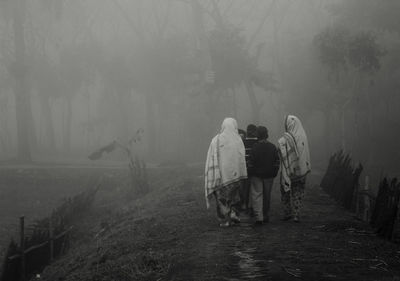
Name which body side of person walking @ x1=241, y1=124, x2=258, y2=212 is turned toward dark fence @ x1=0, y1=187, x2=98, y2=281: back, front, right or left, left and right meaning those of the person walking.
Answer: left

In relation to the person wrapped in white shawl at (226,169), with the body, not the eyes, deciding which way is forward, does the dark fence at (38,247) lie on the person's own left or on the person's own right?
on the person's own left

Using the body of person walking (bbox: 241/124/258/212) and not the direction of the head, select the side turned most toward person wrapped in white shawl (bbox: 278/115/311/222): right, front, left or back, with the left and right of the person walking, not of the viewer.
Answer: right

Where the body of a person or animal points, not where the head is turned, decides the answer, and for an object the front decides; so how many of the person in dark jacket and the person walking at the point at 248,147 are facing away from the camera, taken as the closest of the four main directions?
2

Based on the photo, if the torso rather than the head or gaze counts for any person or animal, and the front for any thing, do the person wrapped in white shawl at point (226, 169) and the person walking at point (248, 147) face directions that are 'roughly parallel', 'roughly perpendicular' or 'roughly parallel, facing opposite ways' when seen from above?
roughly parallel

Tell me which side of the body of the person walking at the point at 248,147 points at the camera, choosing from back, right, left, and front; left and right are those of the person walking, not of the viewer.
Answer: back

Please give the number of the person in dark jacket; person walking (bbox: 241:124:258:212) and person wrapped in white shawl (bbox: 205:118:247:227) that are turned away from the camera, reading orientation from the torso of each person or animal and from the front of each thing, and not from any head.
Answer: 3

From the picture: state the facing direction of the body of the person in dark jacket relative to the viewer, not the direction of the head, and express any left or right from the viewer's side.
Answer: facing away from the viewer

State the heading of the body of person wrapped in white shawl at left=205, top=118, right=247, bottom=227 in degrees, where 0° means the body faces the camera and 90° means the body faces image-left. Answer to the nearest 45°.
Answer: approximately 180°

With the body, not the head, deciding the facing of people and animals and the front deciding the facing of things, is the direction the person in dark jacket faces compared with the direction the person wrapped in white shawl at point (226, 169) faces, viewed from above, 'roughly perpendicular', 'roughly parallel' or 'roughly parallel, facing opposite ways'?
roughly parallel

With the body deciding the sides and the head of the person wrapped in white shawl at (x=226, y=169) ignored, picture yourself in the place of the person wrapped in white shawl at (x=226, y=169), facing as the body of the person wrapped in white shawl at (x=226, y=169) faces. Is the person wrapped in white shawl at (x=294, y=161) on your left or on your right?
on your right

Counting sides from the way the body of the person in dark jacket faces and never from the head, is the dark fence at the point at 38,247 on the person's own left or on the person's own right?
on the person's own left
